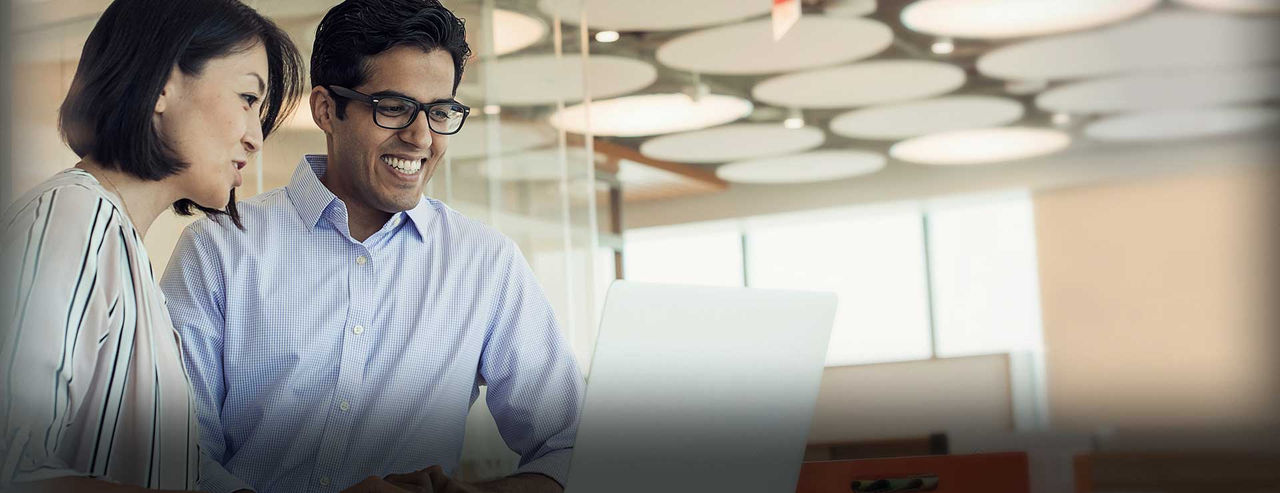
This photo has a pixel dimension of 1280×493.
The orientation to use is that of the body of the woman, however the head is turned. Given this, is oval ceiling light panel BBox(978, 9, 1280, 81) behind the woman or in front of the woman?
in front

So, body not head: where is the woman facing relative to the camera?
to the viewer's right

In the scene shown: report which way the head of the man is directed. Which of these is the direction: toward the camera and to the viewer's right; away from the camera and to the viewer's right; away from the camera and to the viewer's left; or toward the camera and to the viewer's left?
toward the camera and to the viewer's right

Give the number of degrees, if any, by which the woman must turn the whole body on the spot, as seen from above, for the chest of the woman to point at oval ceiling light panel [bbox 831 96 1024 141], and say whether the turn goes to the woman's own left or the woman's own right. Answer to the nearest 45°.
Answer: approximately 45° to the woman's own left
